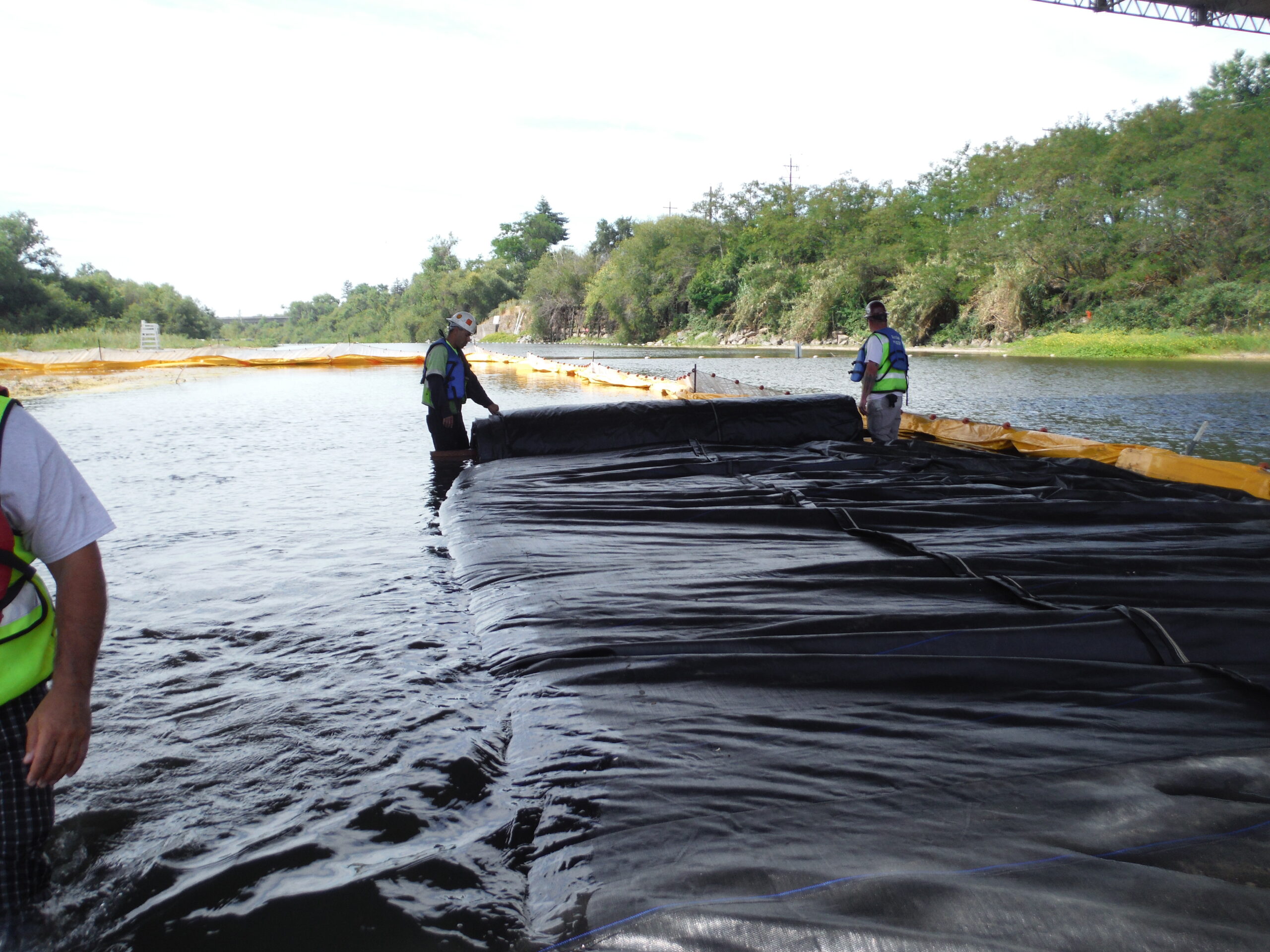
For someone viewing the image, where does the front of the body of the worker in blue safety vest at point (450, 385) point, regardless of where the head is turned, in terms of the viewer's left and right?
facing the viewer and to the right of the viewer

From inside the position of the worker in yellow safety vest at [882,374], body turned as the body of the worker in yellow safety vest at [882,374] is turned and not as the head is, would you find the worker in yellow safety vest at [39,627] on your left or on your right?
on your left

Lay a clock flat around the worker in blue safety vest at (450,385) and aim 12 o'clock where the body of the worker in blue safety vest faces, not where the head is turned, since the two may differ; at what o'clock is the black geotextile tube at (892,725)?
The black geotextile tube is roughly at 1 o'clock from the worker in blue safety vest.

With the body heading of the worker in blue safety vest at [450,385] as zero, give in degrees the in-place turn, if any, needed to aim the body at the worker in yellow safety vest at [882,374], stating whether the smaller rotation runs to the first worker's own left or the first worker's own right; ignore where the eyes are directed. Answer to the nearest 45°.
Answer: approximately 45° to the first worker's own left

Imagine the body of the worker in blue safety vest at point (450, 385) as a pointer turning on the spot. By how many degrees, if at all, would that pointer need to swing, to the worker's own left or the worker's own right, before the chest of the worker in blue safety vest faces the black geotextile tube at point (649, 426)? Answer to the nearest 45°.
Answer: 0° — they already face it

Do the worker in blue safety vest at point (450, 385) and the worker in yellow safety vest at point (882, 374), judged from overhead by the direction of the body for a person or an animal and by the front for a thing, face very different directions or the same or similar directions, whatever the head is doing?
very different directions
